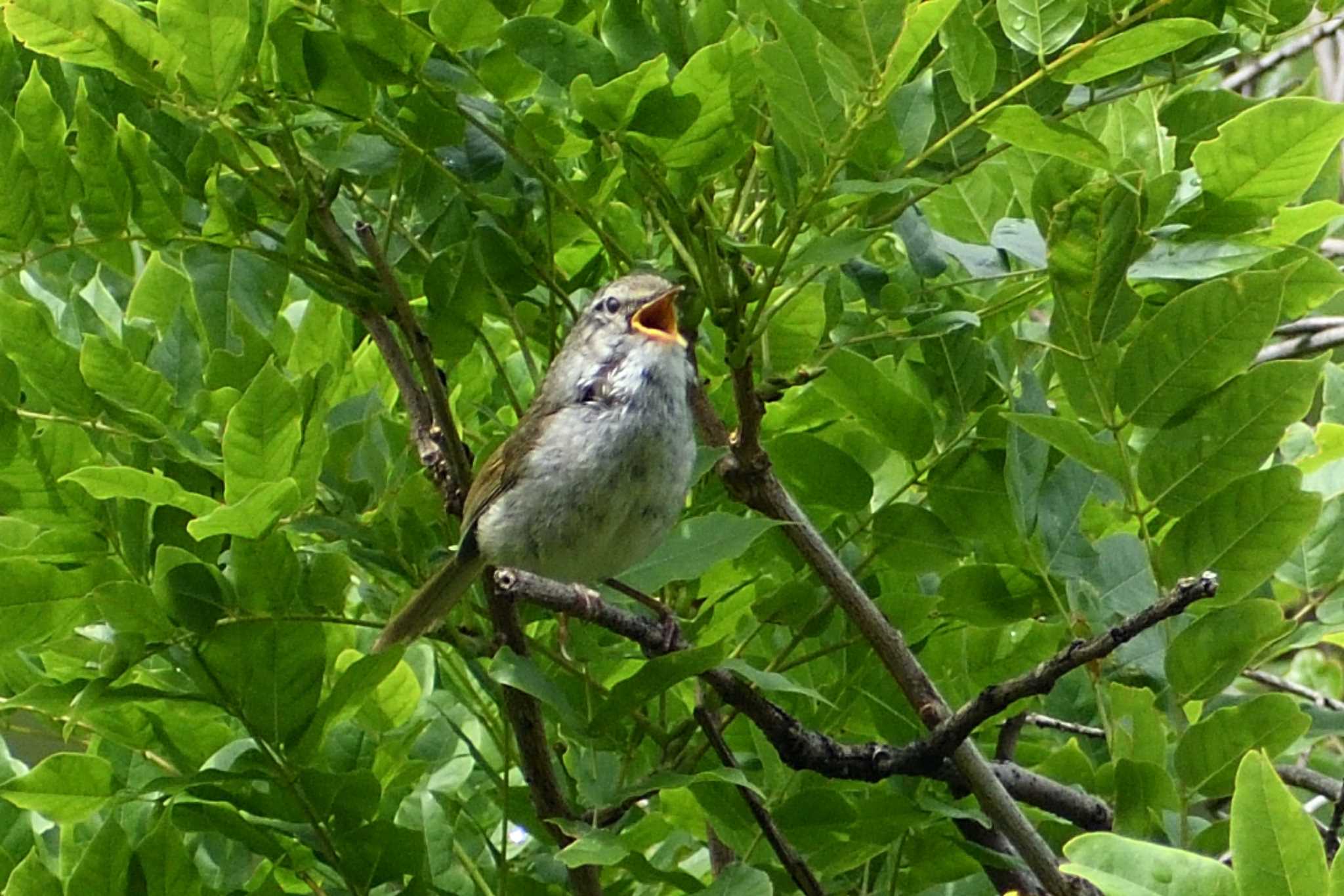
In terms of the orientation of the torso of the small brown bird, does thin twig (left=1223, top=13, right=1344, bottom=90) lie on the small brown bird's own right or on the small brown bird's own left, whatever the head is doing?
on the small brown bird's own left

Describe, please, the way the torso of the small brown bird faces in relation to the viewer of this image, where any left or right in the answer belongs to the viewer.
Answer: facing the viewer and to the right of the viewer

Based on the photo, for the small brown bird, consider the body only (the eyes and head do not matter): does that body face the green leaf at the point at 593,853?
no

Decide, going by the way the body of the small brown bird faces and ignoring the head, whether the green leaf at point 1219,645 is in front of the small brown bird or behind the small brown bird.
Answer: in front

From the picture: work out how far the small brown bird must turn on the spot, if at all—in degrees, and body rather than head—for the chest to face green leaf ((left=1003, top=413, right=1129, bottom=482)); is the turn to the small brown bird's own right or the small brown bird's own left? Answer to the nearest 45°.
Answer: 0° — it already faces it

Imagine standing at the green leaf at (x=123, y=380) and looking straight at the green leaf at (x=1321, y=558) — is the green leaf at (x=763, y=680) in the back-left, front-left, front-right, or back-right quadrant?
front-right

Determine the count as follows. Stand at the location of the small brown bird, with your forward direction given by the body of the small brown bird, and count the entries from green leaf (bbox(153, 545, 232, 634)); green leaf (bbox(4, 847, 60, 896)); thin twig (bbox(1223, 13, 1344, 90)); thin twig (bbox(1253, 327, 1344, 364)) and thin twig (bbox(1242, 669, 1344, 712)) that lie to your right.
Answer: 2

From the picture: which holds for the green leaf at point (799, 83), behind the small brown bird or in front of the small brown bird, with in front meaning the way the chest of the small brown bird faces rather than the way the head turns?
in front
